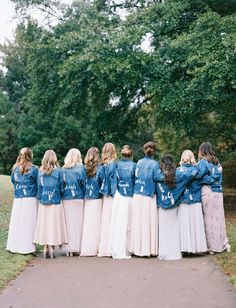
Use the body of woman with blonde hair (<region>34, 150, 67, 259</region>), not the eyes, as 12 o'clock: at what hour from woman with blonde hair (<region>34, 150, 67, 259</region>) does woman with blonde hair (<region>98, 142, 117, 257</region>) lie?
woman with blonde hair (<region>98, 142, 117, 257</region>) is roughly at 3 o'clock from woman with blonde hair (<region>34, 150, 67, 259</region>).

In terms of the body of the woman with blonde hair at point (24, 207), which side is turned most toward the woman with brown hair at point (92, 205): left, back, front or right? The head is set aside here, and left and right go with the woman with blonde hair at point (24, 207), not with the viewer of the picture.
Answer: right

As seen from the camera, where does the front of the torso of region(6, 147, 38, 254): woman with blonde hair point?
away from the camera

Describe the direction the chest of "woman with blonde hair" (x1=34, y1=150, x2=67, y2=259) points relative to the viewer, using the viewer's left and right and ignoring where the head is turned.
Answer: facing away from the viewer

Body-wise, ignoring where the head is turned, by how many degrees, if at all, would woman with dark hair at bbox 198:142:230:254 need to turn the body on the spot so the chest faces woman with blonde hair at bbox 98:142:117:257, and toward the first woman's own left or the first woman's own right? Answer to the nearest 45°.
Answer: approximately 45° to the first woman's own left

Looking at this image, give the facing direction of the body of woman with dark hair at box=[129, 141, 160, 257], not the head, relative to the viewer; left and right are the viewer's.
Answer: facing away from the viewer

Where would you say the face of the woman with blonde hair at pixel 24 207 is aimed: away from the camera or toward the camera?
away from the camera

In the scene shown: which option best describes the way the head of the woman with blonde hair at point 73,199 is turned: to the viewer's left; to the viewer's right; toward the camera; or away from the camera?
away from the camera

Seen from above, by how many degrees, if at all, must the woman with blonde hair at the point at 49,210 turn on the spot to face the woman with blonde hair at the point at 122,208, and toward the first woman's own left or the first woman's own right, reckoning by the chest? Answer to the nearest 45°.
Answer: approximately 90° to the first woman's own right

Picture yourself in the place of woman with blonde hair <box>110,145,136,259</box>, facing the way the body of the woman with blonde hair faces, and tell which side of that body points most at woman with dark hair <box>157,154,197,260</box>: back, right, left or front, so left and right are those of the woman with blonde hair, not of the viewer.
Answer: right

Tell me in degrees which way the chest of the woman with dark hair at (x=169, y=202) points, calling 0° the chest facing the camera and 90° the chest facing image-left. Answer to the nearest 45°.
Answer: approximately 180°

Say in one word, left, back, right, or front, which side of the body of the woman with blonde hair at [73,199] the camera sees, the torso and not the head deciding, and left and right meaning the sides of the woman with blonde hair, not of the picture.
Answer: back

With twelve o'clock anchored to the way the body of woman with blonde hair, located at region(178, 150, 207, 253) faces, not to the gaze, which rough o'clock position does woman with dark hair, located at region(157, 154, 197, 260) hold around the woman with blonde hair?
The woman with dark hair is roughly at 8 o'clock from the woman with blonde hair.

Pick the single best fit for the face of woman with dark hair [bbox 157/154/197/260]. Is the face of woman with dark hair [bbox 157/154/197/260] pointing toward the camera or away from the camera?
away from the camera

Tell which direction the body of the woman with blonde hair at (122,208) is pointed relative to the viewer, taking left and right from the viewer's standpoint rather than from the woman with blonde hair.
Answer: facing away from the viewer

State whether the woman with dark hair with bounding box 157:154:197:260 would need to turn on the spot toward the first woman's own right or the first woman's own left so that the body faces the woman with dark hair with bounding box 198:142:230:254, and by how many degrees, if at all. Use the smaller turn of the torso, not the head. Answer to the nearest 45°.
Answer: approximately 45° to the first woman's own right

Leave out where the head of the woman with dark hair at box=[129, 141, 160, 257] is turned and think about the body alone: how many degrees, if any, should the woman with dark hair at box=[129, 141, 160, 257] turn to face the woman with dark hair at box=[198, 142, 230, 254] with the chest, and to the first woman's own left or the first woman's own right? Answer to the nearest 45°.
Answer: approximately 90° to the first woman's own right
